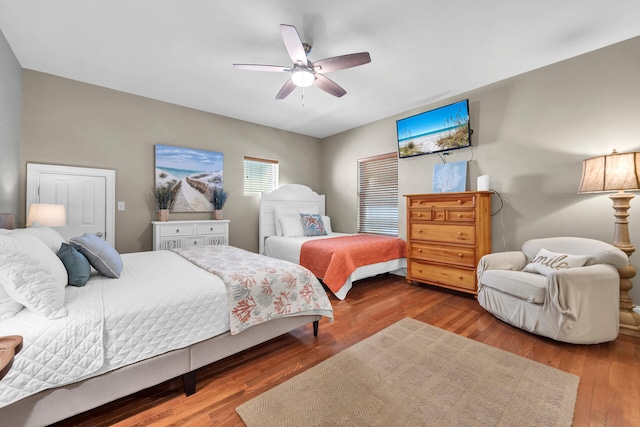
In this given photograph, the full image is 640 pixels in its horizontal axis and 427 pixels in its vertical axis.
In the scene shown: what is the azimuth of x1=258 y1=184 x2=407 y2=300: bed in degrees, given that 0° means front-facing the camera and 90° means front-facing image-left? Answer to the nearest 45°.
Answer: approximately 315°

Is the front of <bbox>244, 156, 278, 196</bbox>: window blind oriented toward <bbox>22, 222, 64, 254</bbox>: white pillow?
no

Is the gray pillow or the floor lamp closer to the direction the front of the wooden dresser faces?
the gray pillow

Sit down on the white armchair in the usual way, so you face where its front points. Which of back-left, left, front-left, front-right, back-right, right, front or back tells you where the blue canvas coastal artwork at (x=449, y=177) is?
right

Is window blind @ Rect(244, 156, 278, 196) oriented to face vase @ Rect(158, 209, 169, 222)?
no

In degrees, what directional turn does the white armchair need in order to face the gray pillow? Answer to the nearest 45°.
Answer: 0° — it already faces it

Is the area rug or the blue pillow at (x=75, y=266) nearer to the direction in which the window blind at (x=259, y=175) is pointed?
the area rug

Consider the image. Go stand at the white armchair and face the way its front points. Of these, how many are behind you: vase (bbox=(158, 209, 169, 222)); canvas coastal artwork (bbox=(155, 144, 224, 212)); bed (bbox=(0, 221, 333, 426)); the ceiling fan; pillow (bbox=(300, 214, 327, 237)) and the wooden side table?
0

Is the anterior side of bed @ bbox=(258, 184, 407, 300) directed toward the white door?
no

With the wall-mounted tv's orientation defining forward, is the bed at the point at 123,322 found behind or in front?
in front

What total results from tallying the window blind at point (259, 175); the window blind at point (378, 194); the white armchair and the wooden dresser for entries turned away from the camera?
0

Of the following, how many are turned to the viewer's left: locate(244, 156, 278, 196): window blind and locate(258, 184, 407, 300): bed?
0

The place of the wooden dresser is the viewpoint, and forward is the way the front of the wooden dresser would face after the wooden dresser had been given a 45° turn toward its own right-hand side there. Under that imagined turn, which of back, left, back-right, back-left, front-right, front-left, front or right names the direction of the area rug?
left

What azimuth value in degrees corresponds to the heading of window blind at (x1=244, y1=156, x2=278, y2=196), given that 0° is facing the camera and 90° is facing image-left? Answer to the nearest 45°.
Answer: approximately 315°

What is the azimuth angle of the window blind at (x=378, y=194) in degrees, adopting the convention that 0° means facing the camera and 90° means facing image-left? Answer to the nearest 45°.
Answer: approximately 45°

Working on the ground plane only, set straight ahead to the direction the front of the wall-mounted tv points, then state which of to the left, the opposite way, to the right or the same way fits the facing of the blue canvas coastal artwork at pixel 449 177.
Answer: the same way

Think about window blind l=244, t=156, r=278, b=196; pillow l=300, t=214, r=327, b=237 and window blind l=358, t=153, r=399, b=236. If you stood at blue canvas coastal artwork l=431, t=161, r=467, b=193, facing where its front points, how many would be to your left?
0

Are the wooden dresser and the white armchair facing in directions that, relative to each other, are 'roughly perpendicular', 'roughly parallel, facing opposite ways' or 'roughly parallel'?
roughly parallel

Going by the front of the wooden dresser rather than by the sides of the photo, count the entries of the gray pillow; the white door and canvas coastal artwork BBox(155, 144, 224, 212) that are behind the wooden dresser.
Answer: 0

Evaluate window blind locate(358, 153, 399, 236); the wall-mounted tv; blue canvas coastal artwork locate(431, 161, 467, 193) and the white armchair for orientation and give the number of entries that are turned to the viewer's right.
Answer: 0

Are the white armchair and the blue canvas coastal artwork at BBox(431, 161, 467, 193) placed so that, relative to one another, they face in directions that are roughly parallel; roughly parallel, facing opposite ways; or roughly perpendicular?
roughly parallel
